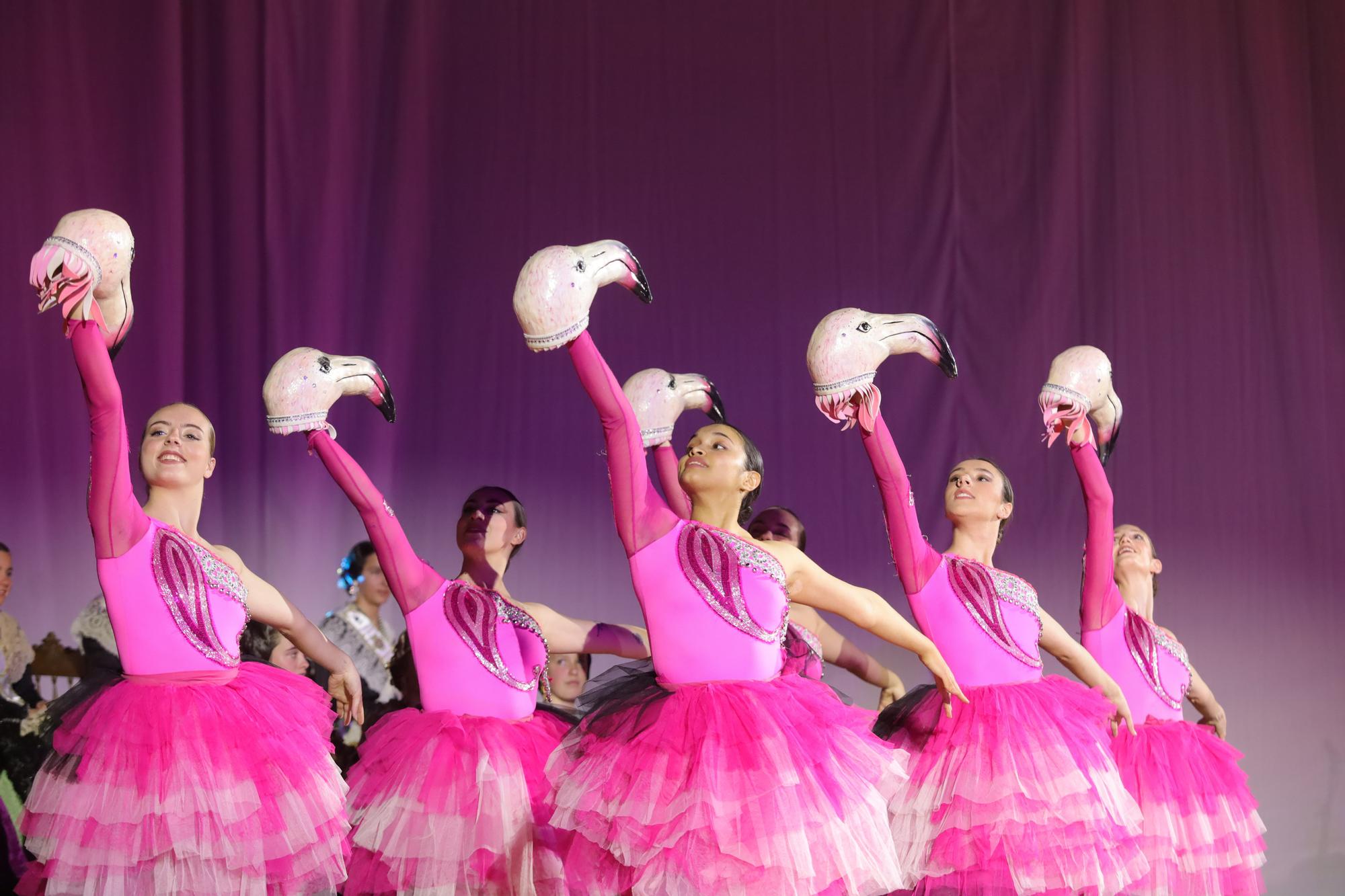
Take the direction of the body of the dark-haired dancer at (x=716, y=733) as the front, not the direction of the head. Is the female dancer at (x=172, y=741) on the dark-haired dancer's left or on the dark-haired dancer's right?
on the dark-haired dancer's right

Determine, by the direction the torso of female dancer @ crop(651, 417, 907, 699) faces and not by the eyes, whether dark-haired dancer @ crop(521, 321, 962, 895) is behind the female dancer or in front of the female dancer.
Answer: in front

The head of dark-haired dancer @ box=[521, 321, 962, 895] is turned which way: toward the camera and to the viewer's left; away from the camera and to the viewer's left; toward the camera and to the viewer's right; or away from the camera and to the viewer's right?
toward the camera and to the viewer's left

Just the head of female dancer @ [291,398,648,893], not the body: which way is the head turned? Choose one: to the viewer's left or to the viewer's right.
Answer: to the viewer's left

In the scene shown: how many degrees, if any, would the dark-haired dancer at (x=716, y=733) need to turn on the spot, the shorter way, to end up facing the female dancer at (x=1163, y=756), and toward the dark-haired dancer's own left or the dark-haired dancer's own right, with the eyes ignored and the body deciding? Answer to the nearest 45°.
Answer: approximately 135° to the dark-haired dancer's own left

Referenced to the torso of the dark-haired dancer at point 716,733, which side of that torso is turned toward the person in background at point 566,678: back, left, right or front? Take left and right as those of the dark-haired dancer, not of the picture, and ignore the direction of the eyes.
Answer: back

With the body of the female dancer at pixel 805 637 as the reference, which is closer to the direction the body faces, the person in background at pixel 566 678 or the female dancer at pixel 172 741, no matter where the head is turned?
the female dancer

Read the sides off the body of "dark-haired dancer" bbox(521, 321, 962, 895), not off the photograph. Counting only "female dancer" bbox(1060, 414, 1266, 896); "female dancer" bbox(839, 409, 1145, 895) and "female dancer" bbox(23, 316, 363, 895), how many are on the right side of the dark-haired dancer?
1

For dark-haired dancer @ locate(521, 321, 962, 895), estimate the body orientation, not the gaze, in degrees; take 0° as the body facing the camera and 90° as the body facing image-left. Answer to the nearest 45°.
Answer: approximately 0°

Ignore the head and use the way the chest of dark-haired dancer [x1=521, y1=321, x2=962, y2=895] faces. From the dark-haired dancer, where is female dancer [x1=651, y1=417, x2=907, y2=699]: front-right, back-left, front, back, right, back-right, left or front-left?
back

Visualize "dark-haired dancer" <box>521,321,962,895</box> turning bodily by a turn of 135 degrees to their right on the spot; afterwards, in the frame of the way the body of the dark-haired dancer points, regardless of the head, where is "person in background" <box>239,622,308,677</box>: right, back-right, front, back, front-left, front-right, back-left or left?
front

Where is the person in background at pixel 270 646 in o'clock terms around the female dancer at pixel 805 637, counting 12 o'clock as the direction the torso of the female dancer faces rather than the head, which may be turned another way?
The person in background is roughly at 3 o'clock from the female dancer.

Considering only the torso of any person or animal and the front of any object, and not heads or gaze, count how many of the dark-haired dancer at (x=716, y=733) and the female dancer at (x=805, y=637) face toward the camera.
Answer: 2

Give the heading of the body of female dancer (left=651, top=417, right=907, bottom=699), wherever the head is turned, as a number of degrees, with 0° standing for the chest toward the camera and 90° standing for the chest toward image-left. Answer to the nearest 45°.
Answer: approximately 0°
